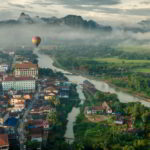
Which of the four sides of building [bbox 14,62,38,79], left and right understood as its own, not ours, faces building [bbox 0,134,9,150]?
front

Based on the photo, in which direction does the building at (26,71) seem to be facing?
toward the camera

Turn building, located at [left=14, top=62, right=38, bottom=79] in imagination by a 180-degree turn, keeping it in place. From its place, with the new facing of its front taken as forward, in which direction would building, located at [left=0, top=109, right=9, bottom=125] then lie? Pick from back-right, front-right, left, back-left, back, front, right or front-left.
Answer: back

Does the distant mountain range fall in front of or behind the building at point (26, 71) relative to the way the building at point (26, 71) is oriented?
behind

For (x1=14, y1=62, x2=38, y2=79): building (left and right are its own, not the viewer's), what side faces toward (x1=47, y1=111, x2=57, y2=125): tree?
front

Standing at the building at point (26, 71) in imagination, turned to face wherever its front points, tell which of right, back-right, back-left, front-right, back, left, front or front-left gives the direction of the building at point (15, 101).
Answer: front

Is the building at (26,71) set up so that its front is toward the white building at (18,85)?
yes
